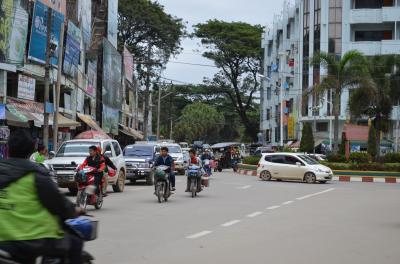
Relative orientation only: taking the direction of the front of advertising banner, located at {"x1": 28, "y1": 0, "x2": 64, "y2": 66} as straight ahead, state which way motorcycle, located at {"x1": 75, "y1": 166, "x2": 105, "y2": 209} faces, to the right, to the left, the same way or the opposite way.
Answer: to the right

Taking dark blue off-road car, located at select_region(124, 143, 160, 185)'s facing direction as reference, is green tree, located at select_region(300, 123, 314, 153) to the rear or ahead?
to the rear

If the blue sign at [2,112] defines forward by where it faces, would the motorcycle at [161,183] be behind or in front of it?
in front

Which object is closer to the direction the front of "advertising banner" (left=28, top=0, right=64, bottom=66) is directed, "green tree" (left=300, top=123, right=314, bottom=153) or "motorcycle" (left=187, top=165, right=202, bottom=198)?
the motorcycle

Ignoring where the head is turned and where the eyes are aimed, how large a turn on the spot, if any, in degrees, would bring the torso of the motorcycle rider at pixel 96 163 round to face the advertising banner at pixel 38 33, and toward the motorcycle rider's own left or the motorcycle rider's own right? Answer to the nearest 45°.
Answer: approximately 135° to the motorcycle rider's own right

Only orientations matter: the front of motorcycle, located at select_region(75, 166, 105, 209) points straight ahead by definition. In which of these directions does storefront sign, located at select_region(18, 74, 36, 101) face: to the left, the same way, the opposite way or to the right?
to the left

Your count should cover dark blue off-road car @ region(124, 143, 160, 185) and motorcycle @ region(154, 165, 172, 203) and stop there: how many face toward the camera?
2

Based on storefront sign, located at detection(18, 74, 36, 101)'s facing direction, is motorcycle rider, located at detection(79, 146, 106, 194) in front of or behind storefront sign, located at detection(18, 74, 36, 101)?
in front

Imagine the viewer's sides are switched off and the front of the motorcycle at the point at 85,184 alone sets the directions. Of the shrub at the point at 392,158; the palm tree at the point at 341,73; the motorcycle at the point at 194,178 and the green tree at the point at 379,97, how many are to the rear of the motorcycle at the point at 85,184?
4

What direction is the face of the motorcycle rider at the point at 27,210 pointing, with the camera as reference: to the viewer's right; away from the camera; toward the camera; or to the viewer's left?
away from the camera

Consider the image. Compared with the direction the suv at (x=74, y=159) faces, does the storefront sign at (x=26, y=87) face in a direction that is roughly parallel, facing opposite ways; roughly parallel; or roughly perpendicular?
roughly perpendicular

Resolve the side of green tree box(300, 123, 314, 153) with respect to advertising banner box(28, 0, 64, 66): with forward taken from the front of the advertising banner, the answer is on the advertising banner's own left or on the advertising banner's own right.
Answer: on the advertising banner's own left
